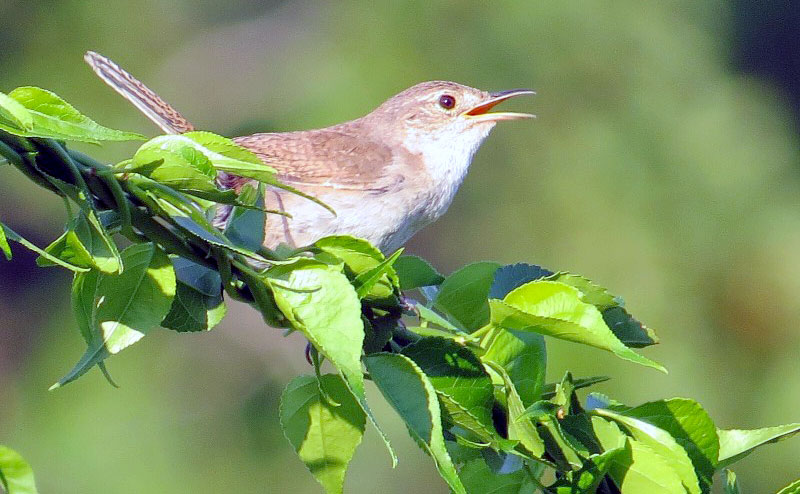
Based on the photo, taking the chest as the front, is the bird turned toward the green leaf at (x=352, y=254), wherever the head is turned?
no

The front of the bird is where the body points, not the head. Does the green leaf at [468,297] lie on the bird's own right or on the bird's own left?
on the bird's own right

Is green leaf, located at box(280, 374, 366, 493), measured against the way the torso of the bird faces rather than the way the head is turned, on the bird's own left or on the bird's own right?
on the bird's own right

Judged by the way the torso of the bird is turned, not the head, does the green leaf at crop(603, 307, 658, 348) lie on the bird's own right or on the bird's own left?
on the bird's own right

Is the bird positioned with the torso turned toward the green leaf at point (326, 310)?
no

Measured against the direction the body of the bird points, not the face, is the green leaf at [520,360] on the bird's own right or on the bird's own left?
on the bird's own right

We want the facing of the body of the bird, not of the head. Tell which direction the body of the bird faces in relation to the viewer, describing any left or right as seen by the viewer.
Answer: facing to the right of the viewer

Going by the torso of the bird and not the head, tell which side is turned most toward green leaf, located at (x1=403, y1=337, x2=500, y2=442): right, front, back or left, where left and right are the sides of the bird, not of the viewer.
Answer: front

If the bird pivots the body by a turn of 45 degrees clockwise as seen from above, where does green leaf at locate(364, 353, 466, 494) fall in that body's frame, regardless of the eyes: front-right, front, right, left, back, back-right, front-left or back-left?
front-left
